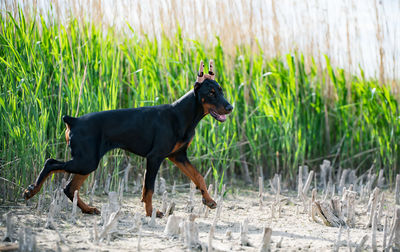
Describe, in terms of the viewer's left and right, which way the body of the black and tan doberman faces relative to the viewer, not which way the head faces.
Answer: facing to the right of the viewer

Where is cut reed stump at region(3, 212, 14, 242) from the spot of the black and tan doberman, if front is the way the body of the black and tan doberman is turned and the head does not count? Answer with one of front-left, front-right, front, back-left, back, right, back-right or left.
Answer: back-right

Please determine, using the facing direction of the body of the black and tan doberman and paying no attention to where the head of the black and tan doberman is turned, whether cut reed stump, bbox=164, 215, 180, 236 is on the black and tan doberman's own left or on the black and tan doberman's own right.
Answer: on the black and tan doberman's own right

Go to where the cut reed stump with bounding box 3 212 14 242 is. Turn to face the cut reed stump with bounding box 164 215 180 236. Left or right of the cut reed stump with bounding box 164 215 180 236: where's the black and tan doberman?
left
